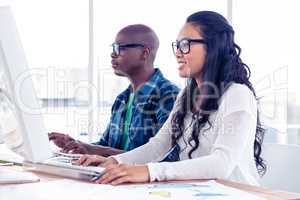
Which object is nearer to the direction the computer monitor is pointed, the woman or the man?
the woman

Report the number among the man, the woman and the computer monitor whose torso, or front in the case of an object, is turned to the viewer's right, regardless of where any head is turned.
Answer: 1

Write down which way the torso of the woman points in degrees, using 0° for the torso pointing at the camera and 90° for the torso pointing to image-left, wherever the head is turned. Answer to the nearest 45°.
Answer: approximately 90°

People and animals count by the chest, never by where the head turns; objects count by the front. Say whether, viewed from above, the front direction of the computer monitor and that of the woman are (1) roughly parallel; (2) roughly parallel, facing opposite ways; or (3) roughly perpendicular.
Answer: roughly parallel, facing opposite ways

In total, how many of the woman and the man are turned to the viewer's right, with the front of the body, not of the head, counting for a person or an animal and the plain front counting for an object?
0

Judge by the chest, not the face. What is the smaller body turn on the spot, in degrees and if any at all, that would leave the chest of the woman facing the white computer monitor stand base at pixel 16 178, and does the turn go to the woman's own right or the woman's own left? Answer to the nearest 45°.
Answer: approximately 45° to the woman's own left

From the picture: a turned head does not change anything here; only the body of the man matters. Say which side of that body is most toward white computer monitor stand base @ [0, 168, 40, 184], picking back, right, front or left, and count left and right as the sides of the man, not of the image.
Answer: front

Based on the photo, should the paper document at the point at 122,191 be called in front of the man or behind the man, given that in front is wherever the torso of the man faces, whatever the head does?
in front

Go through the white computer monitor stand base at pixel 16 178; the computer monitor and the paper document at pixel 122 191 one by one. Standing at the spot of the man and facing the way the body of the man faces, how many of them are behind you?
0

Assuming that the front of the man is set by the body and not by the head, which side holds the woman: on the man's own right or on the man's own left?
on the man's own left

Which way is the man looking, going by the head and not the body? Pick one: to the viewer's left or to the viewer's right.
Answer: to the viewer's left

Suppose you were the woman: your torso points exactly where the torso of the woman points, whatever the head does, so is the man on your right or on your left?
on your right

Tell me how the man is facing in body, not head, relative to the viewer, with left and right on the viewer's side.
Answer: facing the viewer and to the left of the viewer

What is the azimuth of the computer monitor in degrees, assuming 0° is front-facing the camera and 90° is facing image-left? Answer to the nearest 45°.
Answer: approximately 270°
